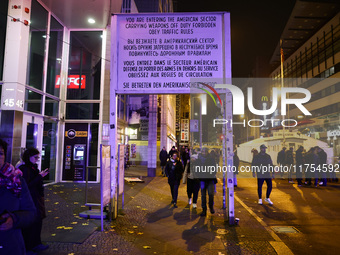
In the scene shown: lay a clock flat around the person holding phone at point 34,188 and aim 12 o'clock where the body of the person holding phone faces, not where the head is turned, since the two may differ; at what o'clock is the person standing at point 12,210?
The person standing is roughly at 3 o'clock from the person holding phone.

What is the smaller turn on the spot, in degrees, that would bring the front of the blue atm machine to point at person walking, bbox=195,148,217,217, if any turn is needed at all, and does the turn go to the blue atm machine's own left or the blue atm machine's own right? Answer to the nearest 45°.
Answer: approximately 45° to the blue atm machine's own left

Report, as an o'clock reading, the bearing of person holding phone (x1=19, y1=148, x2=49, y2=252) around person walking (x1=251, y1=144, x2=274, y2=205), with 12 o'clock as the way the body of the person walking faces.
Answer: The person holding phone is roughly at 1 o'clock from the person walking.

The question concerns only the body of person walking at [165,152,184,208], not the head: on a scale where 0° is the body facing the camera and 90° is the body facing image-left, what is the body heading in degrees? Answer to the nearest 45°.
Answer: approximately 0°

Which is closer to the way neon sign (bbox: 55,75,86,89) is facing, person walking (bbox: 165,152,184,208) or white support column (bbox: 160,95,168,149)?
the person walking
